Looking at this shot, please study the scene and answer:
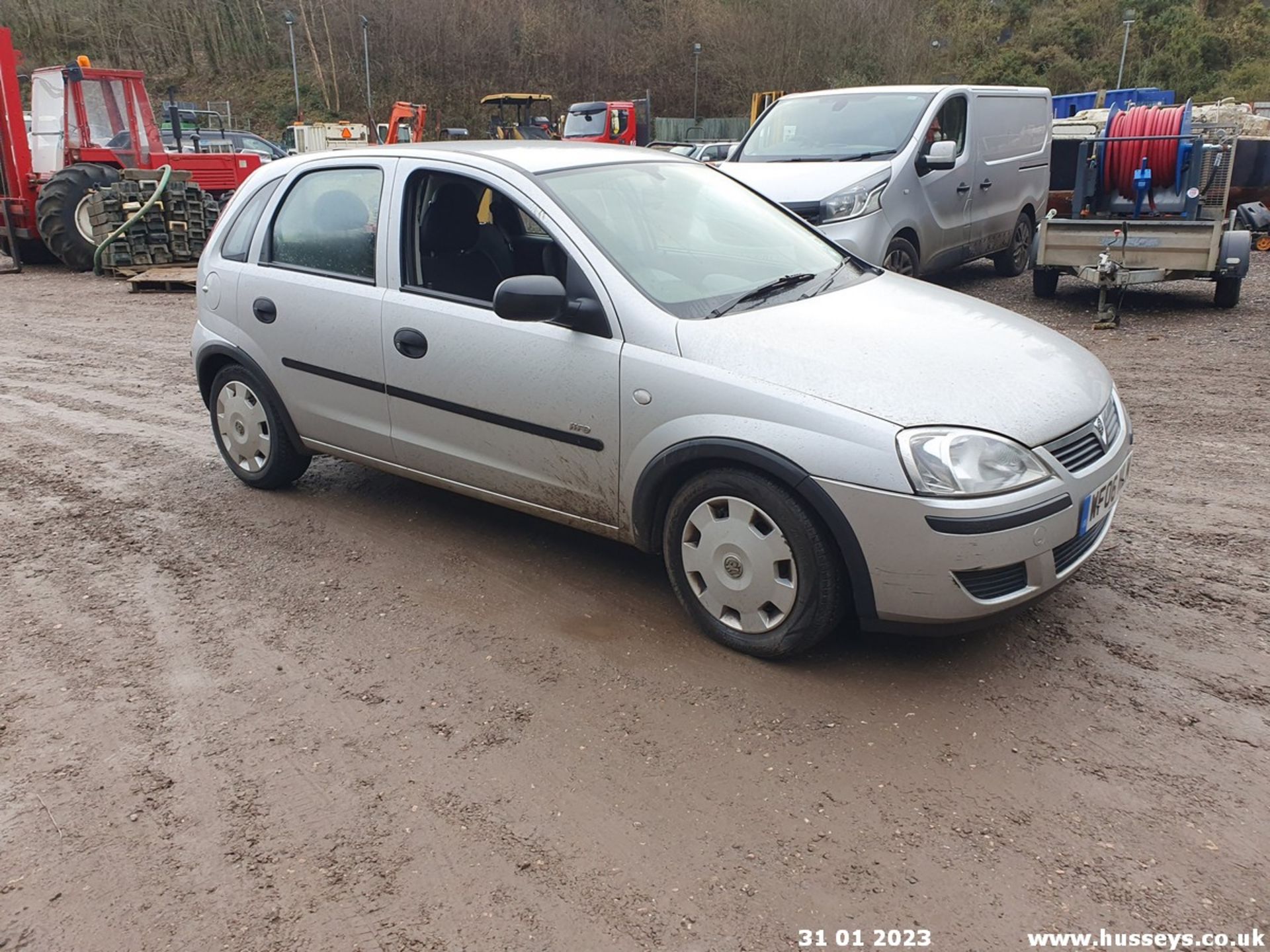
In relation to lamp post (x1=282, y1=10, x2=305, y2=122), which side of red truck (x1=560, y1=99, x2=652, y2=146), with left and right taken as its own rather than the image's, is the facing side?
right

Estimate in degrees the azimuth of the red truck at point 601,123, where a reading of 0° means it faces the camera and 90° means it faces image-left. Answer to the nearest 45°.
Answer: approximately 45°

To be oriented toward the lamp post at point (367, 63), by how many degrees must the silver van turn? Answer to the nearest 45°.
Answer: approximately 90° to its right

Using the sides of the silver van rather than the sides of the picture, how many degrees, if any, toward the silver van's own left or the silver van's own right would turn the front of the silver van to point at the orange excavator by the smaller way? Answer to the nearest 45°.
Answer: approximately 90° to the silver van's own right

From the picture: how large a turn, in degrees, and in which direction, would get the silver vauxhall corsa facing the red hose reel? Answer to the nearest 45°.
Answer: approximately 90° to its left

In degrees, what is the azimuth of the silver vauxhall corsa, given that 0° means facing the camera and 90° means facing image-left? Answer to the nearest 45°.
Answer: approximately 315°

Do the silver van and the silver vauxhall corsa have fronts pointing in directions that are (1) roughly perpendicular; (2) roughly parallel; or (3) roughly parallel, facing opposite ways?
roughly perpendicular

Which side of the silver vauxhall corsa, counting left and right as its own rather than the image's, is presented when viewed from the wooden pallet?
back
